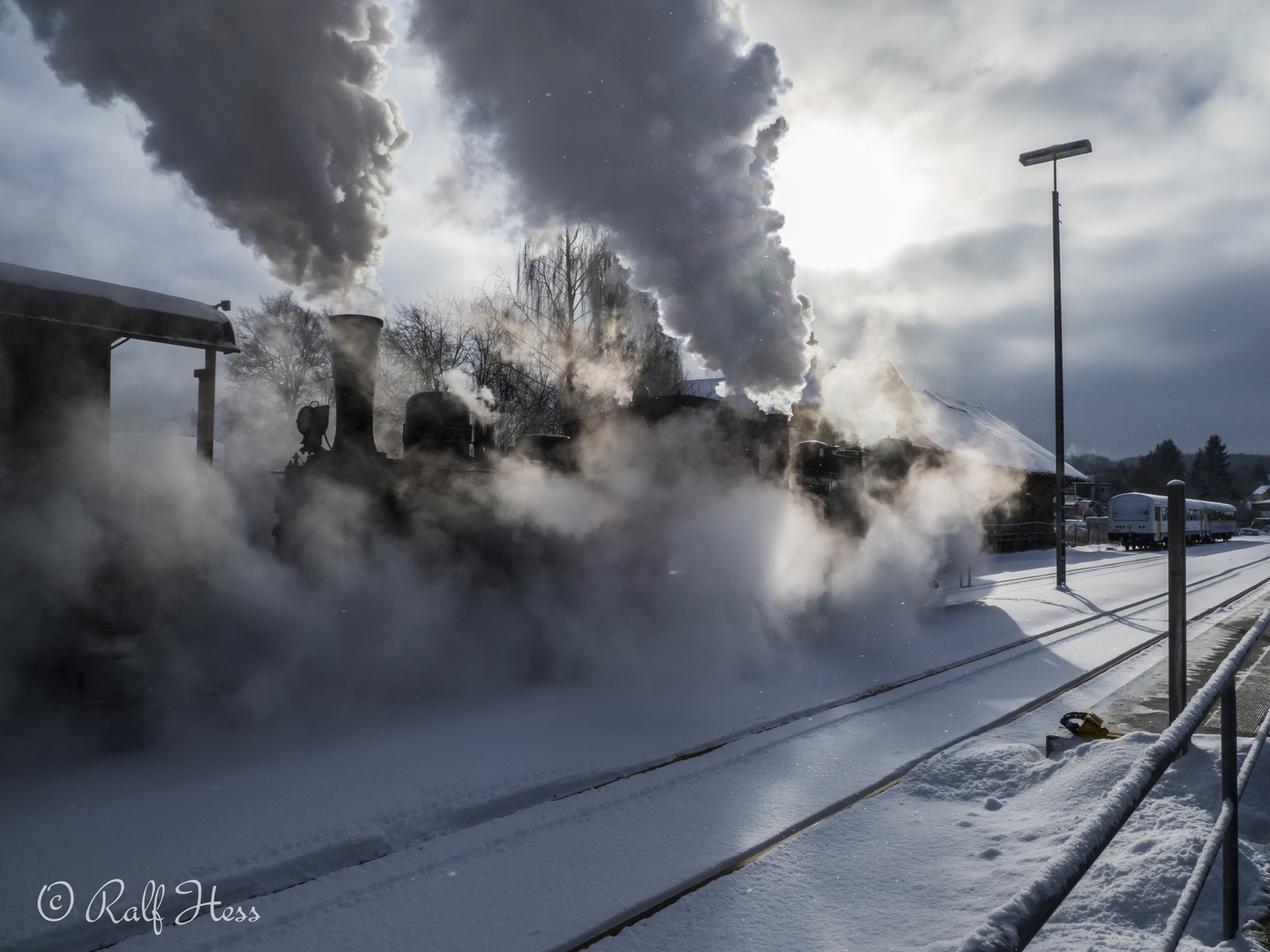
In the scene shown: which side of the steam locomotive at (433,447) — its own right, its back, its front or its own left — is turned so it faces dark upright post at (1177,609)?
left

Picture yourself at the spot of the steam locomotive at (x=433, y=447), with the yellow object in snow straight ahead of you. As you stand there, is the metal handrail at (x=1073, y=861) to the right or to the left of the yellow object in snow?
right

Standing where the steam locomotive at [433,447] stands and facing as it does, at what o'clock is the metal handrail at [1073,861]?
The metal handrail is roughly at 10 o'clock from the steam locomotive.

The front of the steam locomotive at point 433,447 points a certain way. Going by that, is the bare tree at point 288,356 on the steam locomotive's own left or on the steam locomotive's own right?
on the steam locomotive's own right

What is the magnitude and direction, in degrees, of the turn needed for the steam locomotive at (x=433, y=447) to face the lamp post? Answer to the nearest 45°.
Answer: approximately 180°

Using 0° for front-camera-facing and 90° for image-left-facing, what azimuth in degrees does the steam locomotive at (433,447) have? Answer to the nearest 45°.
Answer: approximately 45°

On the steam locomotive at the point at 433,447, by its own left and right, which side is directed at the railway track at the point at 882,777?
left
